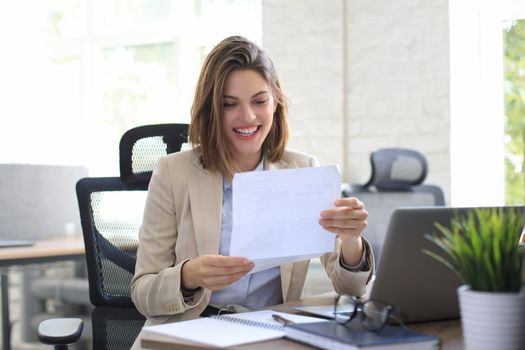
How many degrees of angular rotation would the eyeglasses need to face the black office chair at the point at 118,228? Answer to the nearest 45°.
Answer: approximately 90° to its right

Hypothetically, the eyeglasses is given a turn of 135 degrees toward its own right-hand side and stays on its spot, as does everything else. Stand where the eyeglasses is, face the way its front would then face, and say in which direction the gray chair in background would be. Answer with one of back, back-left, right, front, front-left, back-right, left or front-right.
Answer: front

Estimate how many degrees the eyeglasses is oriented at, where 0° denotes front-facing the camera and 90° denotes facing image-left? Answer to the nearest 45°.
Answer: approximately 45°

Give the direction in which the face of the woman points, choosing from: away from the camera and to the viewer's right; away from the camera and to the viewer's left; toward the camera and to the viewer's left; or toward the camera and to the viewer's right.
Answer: toward the camera and to the viewer's right
